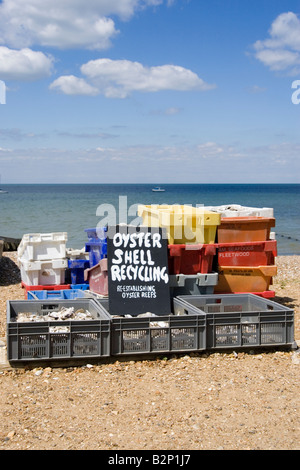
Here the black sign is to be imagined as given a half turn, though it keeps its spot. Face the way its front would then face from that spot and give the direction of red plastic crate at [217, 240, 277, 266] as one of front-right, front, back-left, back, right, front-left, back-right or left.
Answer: front-right

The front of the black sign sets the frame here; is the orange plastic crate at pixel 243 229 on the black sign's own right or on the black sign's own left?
on the black sign's own left

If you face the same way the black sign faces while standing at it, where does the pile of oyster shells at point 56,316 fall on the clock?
The pile of oyster shells is roughly at 2 o'clock from the black sign.

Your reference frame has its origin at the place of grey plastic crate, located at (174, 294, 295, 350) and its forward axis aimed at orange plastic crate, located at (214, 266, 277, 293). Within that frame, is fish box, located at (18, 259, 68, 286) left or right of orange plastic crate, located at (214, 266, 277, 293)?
left

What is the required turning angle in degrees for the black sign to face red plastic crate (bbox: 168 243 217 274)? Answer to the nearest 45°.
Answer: approximately 135° to its left

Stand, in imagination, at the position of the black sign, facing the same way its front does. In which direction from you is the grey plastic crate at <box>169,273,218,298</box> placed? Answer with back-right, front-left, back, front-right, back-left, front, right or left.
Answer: back-left

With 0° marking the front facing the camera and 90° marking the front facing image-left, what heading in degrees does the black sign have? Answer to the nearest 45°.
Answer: approximately 0°

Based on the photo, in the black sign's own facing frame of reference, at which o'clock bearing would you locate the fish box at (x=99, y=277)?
The fish box is roughly at 5 o'clock from the black sign.

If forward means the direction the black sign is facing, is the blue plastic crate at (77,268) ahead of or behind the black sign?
behind

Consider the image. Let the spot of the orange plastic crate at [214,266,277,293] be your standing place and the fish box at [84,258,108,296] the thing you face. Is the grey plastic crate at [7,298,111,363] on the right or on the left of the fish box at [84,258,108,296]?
left

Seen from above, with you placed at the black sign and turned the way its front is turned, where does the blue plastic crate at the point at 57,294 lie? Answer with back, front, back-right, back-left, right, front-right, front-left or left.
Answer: back-right

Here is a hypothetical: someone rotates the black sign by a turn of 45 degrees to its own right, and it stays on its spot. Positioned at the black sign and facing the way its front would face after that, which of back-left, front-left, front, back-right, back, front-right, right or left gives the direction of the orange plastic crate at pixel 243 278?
back
